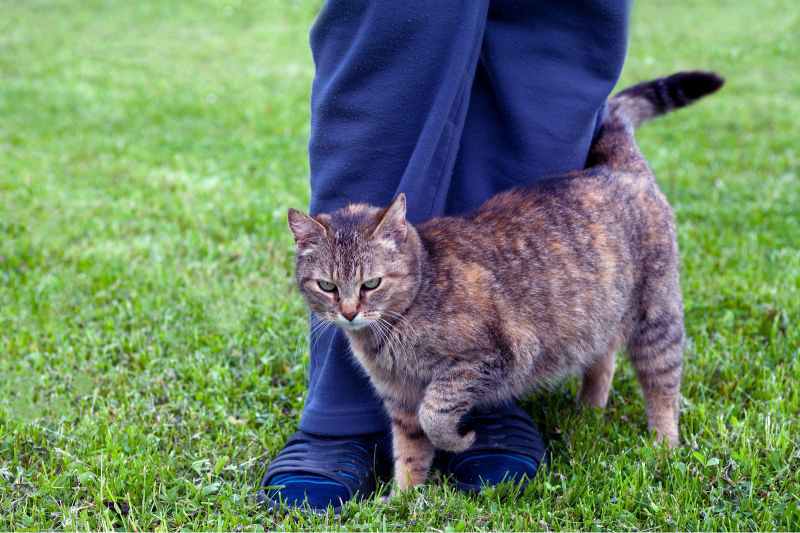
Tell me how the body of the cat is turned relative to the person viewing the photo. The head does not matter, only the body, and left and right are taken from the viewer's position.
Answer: facing the viewer and to the left of the viewer
